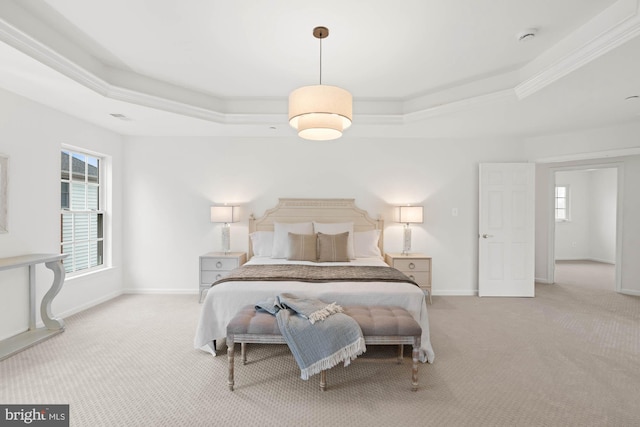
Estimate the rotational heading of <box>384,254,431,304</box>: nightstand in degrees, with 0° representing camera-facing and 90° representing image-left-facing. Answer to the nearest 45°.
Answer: approximately 0°

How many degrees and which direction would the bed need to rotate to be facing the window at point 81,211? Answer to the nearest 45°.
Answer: approximately 90° to its right

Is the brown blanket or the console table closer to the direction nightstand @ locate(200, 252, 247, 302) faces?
the brown blanket

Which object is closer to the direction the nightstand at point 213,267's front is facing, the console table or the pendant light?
the pendant light

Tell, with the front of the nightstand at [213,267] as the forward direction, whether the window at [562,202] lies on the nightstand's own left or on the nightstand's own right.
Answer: on the nightstand's own left

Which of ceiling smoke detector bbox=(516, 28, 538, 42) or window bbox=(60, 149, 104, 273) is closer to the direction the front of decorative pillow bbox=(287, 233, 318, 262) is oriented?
the ceiling smoke detector

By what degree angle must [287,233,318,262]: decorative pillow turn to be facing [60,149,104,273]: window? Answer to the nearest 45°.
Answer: approximately 90° to its right

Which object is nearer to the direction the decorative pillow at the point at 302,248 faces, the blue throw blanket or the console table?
the blue throw blanket

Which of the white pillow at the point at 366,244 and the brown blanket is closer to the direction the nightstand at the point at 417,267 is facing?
the brown blanket
